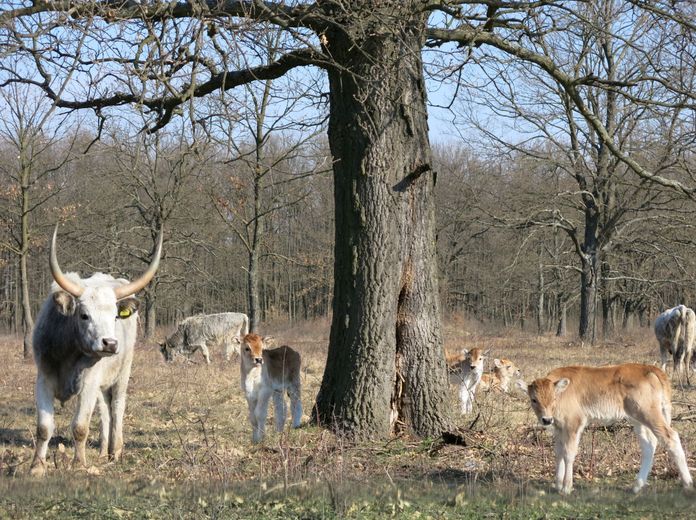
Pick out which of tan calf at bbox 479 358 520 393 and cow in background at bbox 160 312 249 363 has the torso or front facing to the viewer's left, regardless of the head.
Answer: the cow in background

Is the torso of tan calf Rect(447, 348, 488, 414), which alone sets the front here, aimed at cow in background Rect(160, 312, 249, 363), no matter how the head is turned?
no

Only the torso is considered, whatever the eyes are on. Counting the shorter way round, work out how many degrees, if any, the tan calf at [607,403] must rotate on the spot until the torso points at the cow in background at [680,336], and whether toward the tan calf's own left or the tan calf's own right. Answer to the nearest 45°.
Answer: approximately 90° to the tan calf's own right

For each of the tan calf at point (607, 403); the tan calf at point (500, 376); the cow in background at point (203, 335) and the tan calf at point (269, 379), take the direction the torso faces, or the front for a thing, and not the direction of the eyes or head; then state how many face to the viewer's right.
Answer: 1

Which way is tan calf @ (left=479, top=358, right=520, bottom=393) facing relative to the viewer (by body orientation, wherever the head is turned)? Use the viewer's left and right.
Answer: facing to the right of the viewer

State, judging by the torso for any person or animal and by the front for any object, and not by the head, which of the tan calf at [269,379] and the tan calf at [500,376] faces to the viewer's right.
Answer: the tan calf at [500,376]

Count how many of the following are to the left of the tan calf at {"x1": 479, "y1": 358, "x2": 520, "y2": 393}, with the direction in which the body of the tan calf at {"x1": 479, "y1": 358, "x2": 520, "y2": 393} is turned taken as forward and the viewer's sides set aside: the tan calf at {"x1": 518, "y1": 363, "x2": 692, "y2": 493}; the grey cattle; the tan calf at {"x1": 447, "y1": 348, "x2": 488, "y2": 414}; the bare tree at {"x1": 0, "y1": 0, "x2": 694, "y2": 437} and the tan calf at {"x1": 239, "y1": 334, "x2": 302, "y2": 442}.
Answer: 0

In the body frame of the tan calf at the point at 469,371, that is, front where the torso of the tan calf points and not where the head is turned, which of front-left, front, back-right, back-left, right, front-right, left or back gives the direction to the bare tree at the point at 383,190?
front-right

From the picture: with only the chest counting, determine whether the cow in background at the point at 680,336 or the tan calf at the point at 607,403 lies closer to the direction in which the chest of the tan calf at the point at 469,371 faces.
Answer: the tan calf

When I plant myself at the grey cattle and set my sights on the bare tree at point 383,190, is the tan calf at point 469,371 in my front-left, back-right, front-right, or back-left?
front-left

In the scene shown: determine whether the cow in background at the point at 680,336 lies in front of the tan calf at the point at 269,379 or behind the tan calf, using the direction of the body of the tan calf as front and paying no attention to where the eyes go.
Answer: behind

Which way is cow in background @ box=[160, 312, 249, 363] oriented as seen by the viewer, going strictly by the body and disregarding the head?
to the viewer's left

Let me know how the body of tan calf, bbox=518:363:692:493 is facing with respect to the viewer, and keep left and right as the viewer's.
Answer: facing to the left of the viewer
